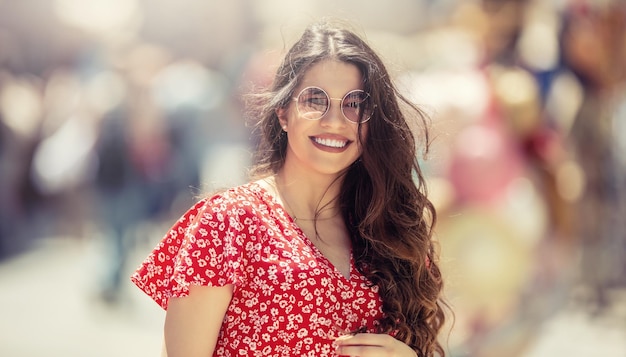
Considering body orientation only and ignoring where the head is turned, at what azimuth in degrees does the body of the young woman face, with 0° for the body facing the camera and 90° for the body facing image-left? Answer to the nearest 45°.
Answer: approximately 315°
